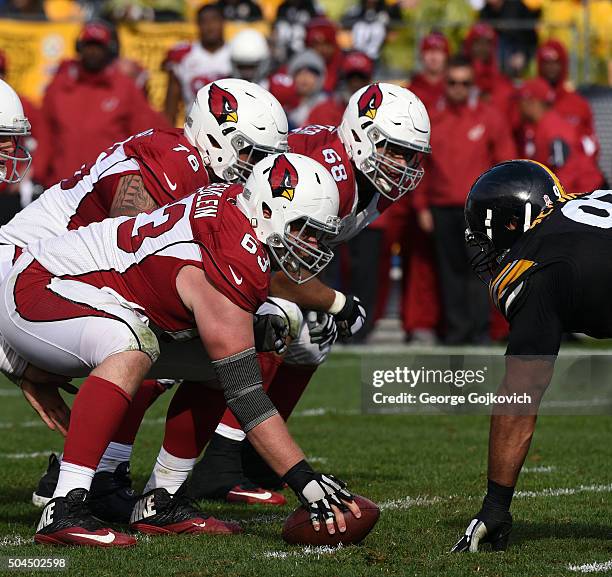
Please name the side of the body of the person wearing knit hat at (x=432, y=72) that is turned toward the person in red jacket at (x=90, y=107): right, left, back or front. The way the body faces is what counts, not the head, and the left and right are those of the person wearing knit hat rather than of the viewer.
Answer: right

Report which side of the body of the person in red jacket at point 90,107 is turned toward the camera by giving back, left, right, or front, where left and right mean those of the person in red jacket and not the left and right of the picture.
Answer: front

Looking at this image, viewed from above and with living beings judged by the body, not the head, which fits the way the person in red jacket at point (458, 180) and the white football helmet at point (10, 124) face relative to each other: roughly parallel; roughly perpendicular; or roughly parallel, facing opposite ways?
roughly perpendicular

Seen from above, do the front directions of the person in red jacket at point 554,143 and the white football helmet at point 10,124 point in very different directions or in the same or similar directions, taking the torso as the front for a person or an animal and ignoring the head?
very different directions

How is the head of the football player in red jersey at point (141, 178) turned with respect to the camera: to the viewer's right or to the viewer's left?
to the viewer's right

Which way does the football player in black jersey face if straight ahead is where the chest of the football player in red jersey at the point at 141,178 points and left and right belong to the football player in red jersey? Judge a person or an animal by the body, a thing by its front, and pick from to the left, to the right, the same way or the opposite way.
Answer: the opposite way

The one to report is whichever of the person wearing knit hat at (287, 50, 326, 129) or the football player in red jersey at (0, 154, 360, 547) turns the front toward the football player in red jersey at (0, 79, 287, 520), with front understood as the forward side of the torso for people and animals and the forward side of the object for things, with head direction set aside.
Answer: the person wearing knit hat

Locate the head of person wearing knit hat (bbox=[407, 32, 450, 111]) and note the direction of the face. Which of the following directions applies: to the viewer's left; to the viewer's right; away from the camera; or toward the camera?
toward the camera

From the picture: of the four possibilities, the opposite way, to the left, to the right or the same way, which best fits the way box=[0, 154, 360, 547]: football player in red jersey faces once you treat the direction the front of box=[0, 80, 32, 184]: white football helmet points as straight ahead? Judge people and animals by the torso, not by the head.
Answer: the same way

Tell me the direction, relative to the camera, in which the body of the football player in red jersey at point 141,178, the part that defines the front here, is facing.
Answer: to the viewer's right

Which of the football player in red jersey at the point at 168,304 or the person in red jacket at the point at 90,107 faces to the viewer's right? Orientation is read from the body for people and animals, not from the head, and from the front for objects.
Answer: the football player in red jersey

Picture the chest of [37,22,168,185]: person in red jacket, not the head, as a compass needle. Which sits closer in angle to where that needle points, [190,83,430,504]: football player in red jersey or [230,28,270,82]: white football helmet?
the football player in red jersey

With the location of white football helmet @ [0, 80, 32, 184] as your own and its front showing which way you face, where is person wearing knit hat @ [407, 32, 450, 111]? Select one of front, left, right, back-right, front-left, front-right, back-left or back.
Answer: front-left

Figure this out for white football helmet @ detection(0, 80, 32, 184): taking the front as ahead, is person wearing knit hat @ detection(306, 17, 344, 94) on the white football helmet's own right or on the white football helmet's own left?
on the white football helmet's own left

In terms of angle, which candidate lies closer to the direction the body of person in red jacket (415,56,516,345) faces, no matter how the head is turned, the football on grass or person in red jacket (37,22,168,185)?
the football on grass

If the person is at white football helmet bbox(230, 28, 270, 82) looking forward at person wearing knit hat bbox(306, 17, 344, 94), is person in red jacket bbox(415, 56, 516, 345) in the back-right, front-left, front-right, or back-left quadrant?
front-right

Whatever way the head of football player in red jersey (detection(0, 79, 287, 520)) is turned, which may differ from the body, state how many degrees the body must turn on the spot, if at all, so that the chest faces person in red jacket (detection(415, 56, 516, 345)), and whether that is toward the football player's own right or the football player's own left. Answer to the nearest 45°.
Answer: approximately 45° to the football player's own left

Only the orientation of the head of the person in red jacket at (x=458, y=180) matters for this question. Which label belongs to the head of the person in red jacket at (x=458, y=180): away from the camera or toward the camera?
toward the camera

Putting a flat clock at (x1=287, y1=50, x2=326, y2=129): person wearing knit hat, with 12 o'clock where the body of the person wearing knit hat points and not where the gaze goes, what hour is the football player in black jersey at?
The football player in black jersey is roughly at 12 o'clock from the person wearing knit hat.

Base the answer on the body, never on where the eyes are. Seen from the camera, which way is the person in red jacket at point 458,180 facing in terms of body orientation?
toward the camera

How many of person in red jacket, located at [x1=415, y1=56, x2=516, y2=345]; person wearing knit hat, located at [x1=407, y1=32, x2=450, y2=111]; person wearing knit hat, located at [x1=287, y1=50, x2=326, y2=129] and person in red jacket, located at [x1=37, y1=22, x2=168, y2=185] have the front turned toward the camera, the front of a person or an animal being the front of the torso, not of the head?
4

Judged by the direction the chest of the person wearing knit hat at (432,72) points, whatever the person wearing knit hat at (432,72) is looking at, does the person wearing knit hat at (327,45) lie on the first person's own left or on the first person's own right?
on the first person's own right

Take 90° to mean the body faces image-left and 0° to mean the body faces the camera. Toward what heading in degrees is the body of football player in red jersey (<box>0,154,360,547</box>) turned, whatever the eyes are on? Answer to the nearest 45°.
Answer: approximately 270°
